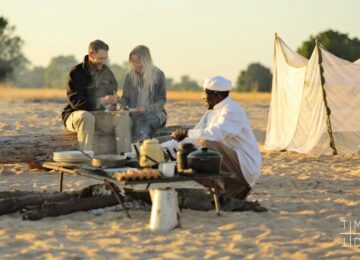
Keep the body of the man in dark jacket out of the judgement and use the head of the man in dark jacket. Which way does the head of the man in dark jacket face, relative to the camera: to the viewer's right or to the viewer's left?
to the viewer's right

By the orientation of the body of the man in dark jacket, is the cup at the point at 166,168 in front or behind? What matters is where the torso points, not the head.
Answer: in front

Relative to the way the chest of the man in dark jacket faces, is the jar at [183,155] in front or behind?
in front

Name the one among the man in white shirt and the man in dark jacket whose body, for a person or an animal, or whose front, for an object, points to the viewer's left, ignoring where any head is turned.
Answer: the man in white shirt

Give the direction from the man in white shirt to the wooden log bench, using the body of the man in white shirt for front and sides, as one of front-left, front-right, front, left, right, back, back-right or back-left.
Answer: front-right

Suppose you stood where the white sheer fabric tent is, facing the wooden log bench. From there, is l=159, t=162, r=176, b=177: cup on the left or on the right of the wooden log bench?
left

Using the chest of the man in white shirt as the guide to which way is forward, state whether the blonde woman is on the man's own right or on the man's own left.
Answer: on the man's own right

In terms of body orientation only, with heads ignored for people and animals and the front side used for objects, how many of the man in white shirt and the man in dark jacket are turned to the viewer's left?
1

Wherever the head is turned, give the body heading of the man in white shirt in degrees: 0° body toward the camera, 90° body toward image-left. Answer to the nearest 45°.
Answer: approximately 90°

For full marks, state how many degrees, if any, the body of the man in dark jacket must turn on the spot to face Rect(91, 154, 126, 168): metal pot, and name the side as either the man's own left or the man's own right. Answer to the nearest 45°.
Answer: approximately 45° to the man's own right

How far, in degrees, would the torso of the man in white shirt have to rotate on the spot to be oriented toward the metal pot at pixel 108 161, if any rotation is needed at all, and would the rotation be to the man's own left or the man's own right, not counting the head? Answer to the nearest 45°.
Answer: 0° — they already face it

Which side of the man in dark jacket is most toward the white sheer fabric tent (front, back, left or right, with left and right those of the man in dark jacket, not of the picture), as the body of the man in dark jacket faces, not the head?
left
